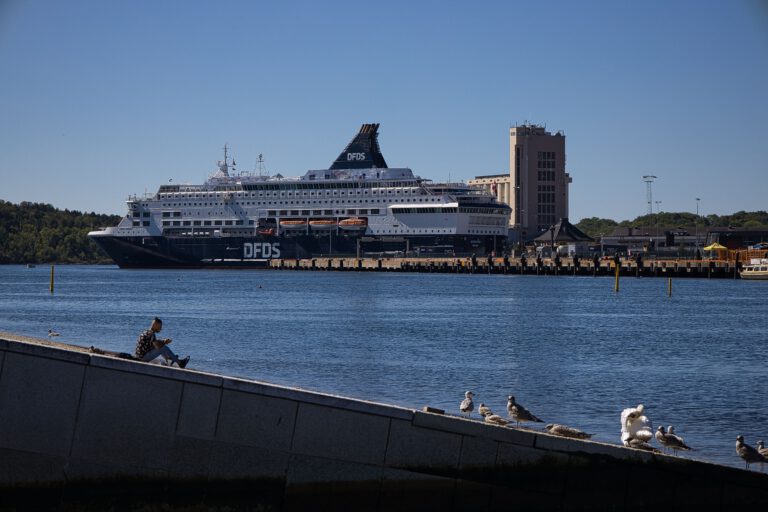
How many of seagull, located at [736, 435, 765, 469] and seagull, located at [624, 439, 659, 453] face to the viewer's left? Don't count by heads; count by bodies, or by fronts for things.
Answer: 2

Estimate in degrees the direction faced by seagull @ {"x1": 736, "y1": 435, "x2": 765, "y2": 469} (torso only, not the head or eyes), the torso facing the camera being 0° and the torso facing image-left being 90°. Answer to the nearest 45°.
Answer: approximately 90°

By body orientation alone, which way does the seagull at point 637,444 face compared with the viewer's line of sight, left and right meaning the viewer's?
facing to the left of the viewer
